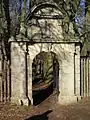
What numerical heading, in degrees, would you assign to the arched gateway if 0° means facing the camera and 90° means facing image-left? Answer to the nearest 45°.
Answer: approximately 0°
